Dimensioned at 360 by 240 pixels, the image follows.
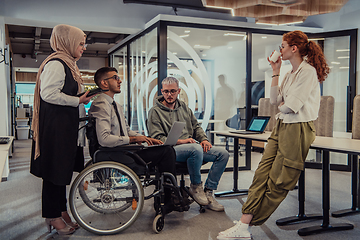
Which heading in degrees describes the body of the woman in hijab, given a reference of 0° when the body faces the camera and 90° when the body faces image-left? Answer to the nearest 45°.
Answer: approximately 270°

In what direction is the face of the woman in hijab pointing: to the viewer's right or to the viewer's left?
to the viewer's right

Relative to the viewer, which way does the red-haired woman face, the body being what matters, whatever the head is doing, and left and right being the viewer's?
facing to the left of the viewer

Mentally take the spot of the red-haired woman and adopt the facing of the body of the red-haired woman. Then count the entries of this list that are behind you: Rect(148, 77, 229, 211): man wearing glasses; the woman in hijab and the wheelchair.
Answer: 0

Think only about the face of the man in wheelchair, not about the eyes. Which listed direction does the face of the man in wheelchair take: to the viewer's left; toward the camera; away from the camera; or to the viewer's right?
to the viewer's right

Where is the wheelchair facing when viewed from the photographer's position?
facing to the right of the viewer

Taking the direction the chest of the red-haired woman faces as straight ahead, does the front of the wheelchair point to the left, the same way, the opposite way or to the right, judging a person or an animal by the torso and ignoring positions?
the opposite way

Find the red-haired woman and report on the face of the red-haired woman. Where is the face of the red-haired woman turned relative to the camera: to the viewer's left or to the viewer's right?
to the viewer's left

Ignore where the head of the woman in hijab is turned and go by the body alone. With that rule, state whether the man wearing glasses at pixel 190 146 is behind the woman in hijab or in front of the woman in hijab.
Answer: in front

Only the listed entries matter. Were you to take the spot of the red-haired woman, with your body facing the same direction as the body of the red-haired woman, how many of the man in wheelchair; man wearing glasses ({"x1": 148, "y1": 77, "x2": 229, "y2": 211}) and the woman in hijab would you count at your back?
0

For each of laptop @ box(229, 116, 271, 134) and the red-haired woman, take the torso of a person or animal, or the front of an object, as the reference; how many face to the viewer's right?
0

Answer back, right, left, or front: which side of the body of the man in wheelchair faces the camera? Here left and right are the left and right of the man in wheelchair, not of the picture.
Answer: right

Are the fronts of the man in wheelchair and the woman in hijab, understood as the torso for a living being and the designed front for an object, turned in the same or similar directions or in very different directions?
same or similar directions

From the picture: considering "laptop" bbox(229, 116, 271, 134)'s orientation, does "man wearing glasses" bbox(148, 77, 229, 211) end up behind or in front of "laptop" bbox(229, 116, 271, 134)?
in front
